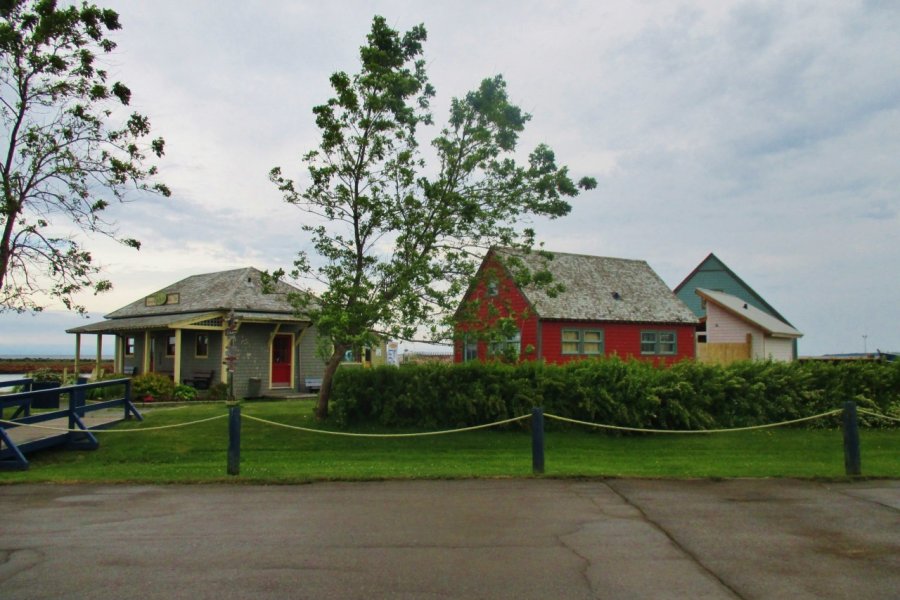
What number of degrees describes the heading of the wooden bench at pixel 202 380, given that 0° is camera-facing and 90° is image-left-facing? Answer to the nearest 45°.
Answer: approximately 45°

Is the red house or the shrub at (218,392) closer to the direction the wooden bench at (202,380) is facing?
the shrub

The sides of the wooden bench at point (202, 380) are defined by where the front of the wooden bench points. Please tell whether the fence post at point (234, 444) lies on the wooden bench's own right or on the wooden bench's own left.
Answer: on the wooden bench's own left

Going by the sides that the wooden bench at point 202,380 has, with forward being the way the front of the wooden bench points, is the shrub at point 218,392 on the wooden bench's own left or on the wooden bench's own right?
on the wooden bench's own left

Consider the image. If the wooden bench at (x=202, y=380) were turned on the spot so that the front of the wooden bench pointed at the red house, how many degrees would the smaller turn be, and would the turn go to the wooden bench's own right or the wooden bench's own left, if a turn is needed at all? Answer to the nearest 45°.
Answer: approximately 135° to the wooden bench's own left

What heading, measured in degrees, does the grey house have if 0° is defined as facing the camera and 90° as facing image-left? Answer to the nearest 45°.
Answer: approximately 45°

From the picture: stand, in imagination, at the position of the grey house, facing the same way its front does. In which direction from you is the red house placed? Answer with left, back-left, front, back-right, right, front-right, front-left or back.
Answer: back-left

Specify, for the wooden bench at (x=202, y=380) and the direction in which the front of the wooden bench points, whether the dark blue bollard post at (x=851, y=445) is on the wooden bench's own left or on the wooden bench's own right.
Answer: on the wooden bench's own left

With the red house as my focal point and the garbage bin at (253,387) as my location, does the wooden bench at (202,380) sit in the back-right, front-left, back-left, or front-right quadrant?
back-left

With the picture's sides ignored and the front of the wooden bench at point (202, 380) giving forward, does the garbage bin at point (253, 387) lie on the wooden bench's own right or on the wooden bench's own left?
on the wooden bench's own left
